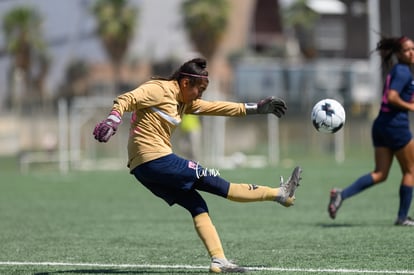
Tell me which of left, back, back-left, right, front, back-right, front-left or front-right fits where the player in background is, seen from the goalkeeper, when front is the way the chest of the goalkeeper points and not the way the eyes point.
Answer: front-left

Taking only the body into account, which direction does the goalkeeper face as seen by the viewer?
to the viewer's right

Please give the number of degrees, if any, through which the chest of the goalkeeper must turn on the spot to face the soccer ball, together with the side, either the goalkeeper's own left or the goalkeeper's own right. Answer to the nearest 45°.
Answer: approximately 45° to the goalkeeper's own left
